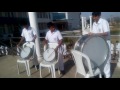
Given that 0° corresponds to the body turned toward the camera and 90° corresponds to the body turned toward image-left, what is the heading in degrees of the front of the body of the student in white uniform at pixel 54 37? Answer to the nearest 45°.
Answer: approximately 45°

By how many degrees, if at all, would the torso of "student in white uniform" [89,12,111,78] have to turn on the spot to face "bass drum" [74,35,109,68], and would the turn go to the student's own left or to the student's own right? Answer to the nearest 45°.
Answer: approximately 45° to the student's own left

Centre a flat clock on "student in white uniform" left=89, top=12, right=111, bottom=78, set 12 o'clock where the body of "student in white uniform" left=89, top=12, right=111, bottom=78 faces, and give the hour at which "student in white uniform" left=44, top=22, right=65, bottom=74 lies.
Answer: "student in white uniform" left=44, top=22, right=65, bottom=74 is roughly at 2 o'clock from "student in white uniform" left=89, top=12, right=111, bottom=78.

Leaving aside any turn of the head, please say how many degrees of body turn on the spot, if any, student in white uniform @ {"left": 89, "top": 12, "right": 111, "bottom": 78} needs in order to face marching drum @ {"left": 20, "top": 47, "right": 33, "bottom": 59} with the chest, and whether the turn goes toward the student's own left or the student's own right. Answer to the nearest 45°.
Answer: approximately 45° to the student's own right

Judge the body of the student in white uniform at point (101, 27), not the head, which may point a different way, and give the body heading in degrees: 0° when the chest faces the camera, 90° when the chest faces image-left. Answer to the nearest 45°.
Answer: approximately 45°
